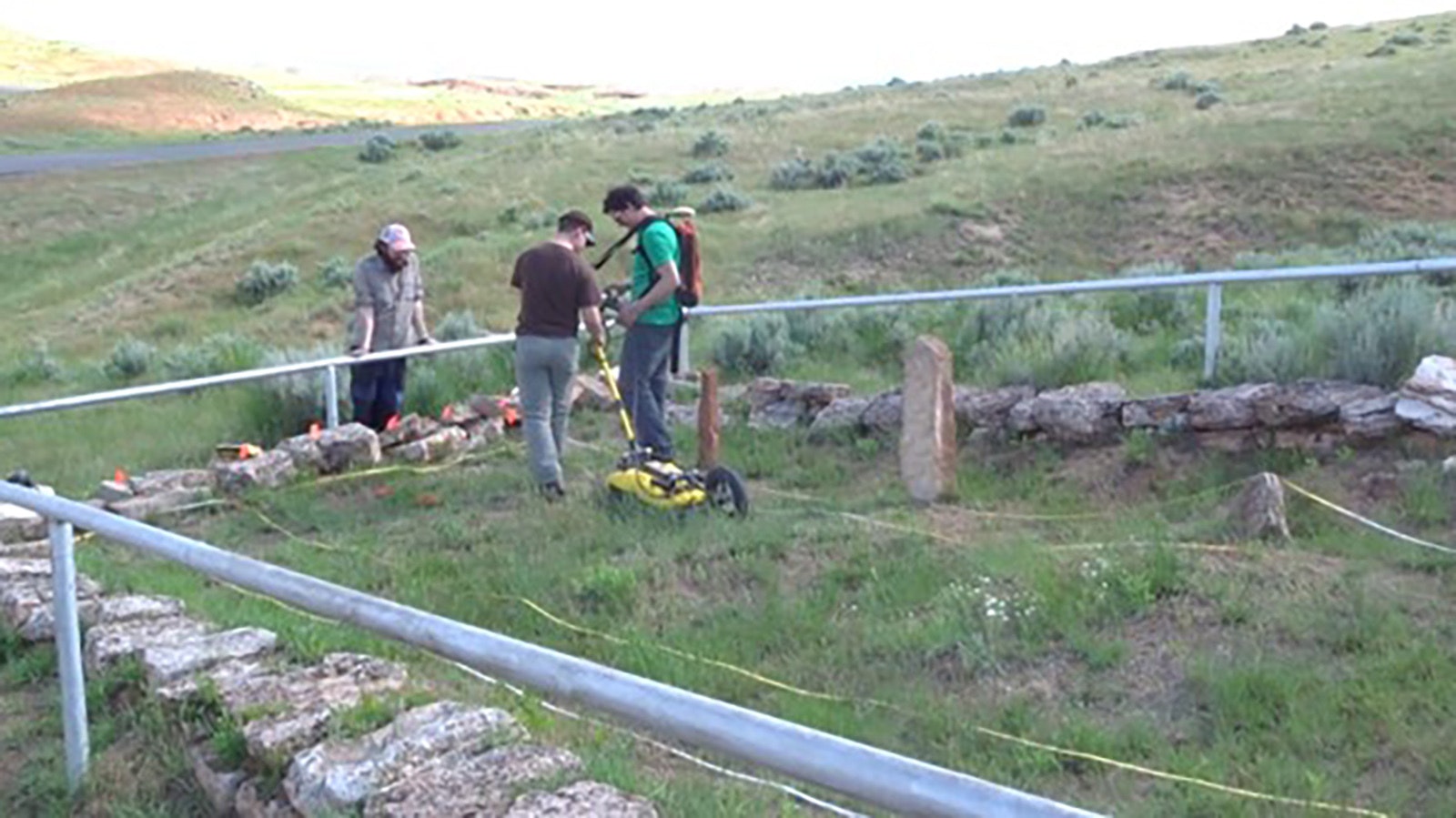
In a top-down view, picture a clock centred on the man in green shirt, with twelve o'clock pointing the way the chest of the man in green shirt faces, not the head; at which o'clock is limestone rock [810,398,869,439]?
The limestone rock is roughly at 5 o'clock from the man in green shirt.

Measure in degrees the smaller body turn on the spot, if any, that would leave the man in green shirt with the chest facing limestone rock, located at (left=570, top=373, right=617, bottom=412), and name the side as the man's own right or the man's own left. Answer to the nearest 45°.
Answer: approximately 90° to the man's own right

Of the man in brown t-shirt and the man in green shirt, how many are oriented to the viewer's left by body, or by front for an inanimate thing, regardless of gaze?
1

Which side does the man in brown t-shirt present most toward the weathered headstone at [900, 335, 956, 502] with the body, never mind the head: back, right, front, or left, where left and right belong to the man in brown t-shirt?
right

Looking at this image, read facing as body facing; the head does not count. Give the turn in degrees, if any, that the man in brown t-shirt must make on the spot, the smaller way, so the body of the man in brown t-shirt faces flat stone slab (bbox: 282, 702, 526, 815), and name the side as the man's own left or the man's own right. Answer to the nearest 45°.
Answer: approximately 135° to the man's own right

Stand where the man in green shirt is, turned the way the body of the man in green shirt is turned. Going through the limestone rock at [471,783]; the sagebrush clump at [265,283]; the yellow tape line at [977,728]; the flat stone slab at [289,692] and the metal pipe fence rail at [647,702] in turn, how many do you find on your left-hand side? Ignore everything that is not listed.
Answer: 4

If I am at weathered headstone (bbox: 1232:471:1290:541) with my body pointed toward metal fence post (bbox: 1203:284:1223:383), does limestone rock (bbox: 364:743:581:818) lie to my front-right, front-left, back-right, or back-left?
back-left

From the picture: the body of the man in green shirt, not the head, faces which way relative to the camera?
to the viewer's left

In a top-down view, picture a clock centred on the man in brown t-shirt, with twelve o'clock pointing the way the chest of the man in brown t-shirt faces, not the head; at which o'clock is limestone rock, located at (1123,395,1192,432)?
The limestone rock is roughly at 2 o'clock from the man in brown t-shirt.

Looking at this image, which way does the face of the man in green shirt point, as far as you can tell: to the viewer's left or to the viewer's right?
to the viewer's left

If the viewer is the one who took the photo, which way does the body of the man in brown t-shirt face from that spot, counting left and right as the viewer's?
facing away from the viewer and to the right of the viewer

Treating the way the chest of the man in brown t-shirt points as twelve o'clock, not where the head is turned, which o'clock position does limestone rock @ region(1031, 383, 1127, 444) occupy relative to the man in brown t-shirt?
The limestone rock is roughly at 2 o'clock from the man in brown t-shirt.

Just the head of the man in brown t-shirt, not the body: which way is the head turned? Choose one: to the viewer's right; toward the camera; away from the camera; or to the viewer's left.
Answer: to the viewer's right

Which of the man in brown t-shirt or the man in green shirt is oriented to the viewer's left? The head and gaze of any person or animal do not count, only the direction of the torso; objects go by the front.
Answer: the man in green shirt

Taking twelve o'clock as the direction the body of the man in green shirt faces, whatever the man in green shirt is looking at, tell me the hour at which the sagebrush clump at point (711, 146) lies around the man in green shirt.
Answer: The sagebrush clump is roughly at 3 o'clock from the man in green shirt.
